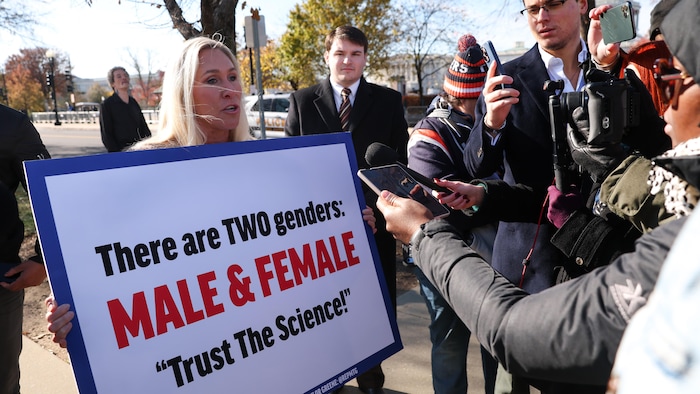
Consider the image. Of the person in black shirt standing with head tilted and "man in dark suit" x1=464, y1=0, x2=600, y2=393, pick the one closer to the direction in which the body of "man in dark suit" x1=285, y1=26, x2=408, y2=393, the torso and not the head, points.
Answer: the man in dark suit

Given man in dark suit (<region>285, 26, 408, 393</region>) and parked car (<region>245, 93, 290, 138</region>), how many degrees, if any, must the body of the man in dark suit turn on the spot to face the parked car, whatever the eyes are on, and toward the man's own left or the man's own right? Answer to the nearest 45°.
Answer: approximately 180°

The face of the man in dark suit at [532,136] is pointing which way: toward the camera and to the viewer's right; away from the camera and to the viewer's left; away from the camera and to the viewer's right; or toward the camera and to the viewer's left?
toward the camera and to the viewer's left

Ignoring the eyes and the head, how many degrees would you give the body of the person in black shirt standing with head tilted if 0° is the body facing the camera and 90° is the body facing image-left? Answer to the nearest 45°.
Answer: approximately 315°

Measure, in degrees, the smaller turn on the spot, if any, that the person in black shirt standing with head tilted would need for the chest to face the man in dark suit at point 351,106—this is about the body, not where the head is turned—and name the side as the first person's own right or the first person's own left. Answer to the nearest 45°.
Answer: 0° — they already face them

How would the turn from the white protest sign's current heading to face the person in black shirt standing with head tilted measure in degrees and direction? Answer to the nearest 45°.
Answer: approximately 135° to its left

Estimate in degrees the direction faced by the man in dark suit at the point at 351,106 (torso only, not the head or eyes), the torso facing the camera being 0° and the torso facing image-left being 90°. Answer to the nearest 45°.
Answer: approximately 0°

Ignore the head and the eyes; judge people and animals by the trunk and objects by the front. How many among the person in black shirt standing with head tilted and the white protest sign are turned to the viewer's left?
0

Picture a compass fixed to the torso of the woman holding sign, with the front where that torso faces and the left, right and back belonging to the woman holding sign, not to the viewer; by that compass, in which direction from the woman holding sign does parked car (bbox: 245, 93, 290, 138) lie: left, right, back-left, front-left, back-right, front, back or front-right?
back-left

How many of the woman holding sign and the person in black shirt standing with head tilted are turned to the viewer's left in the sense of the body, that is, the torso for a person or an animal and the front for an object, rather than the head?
0
